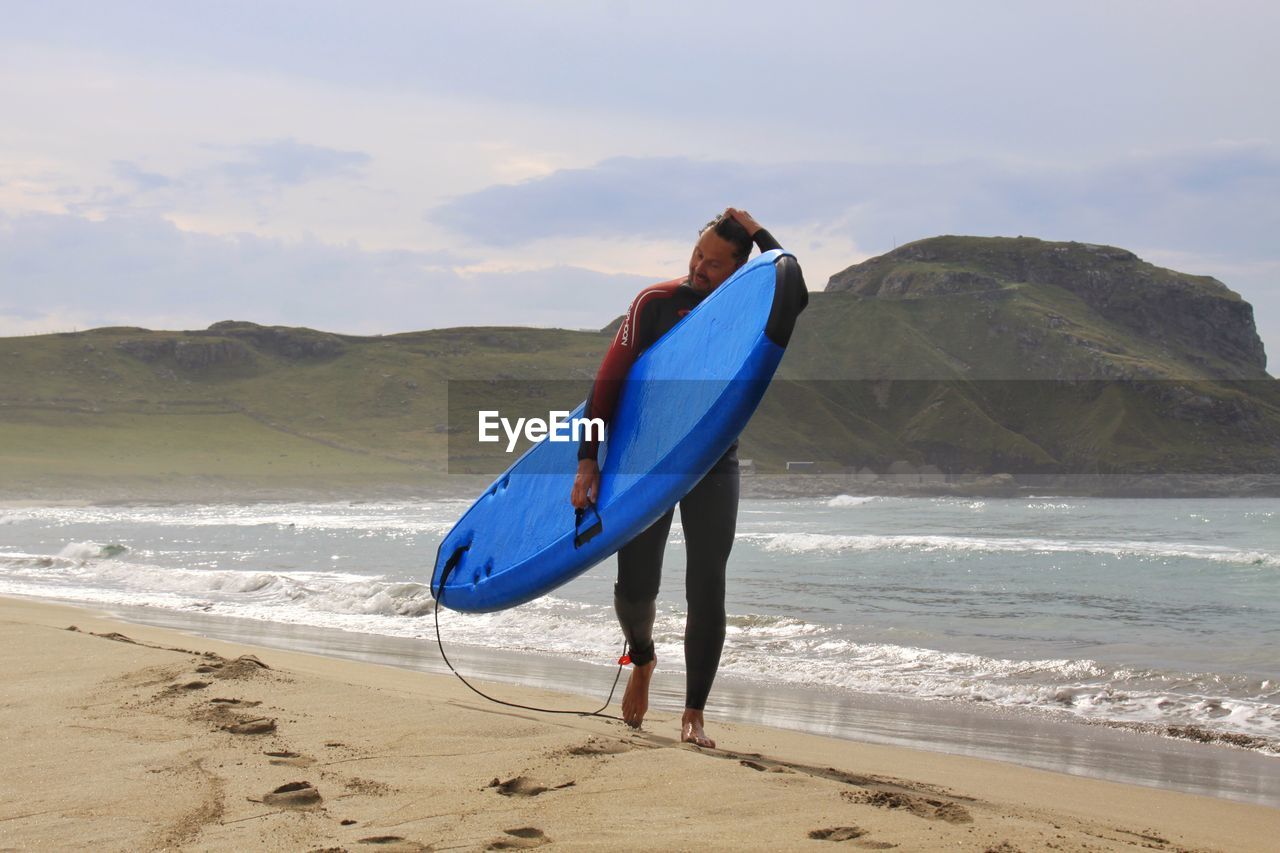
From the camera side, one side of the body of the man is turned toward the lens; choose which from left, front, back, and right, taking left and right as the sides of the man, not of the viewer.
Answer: front
